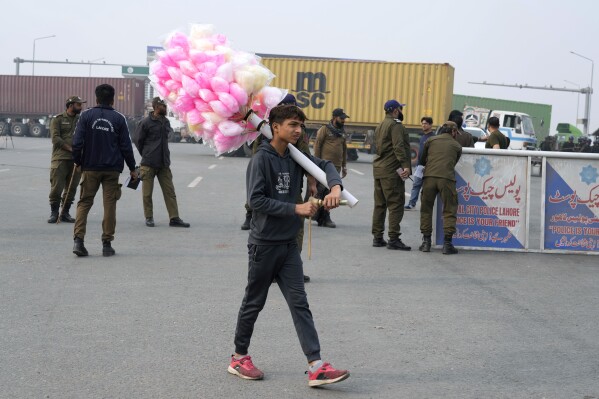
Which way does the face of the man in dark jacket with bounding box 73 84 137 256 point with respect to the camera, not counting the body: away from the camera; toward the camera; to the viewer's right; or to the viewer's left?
away from the camera

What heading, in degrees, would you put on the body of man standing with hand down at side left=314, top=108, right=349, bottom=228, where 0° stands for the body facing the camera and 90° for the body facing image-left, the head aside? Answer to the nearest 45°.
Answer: approximately 315°

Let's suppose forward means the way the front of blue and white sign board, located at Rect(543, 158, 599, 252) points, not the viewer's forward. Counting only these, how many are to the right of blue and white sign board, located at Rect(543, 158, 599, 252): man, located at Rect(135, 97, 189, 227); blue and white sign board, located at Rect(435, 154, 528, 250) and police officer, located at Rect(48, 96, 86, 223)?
3

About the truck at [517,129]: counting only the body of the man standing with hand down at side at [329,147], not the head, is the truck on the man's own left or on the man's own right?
on the man's own left

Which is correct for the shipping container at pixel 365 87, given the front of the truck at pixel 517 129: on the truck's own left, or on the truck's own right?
on the truck's own right

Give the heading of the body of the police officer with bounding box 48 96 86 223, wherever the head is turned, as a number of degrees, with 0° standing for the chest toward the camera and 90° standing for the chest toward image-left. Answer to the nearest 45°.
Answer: approximately 315°

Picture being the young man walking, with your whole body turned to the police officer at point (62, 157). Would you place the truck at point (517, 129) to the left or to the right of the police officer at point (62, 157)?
right

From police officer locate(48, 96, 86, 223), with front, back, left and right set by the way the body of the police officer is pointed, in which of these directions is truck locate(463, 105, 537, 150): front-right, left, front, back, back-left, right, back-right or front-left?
left

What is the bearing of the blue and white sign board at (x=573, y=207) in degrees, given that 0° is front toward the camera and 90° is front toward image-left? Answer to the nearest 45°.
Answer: approximately 0°

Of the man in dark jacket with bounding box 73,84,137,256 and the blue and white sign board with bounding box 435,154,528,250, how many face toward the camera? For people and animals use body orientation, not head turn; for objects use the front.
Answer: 1

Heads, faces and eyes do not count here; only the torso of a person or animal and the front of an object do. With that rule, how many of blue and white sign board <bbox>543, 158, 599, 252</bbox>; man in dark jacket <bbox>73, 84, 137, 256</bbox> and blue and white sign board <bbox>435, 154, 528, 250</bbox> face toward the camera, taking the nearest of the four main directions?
2

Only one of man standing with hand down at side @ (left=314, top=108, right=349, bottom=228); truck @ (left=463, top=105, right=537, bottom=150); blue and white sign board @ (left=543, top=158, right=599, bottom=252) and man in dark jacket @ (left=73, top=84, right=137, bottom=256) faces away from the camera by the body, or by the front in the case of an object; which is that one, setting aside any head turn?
the man in dark jacket

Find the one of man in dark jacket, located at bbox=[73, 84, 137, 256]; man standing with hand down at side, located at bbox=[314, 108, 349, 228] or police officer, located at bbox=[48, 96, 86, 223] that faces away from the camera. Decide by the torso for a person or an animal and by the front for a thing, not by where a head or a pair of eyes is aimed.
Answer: the man in dark jacket
